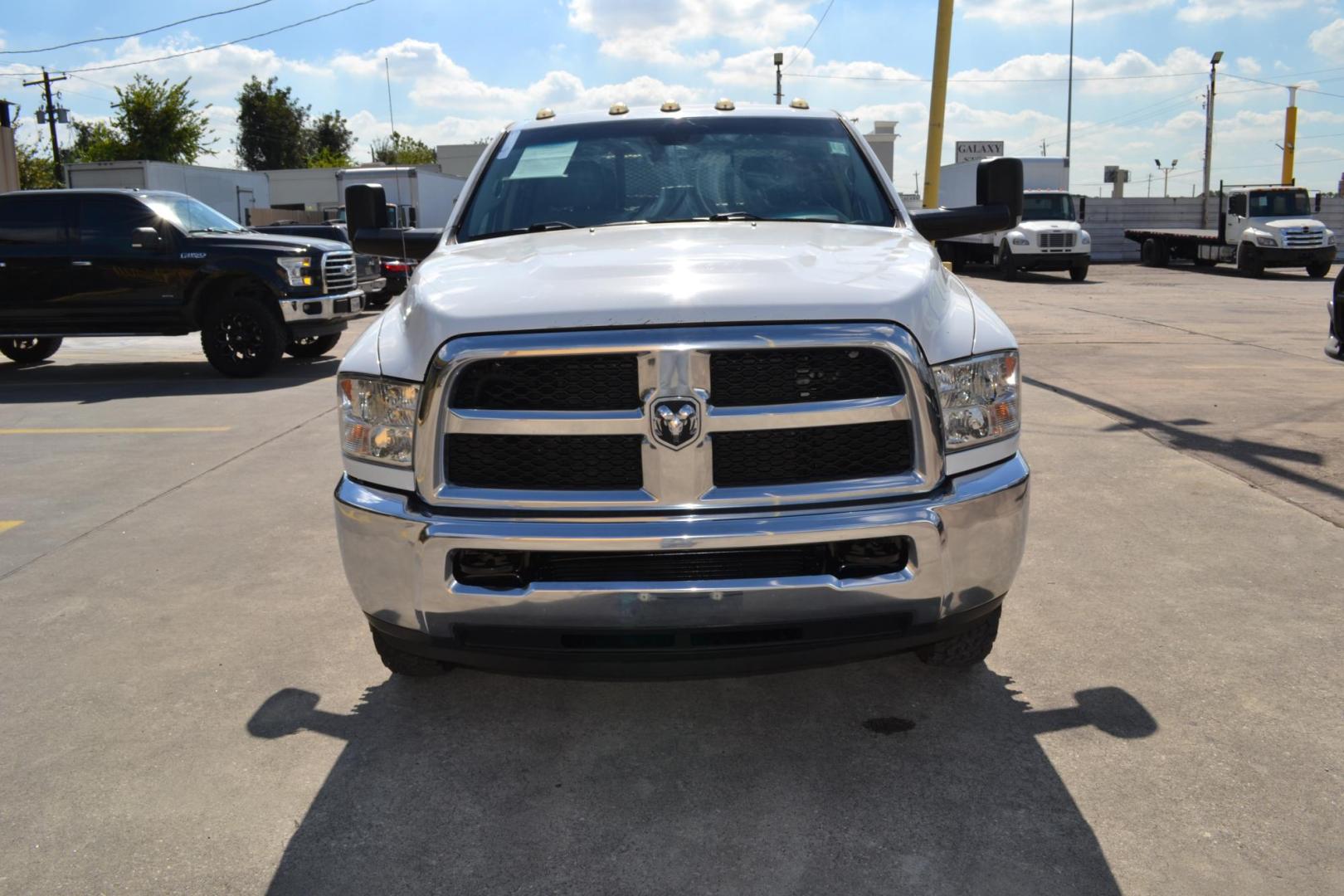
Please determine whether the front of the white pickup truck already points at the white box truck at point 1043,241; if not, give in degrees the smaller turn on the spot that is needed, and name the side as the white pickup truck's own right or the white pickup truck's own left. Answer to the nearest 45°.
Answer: approximately 180°

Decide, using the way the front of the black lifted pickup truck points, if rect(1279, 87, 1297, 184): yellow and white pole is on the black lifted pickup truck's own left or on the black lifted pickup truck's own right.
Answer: on the black lifted pickup truck's own left

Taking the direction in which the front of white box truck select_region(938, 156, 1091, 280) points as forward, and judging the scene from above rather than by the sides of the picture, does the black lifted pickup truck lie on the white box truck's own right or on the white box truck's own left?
on the white box truck's own right

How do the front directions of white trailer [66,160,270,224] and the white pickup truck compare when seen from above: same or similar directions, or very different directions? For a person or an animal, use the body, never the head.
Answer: very different directions

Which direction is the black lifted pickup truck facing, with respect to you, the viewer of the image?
facing the viewer and to the right of the viewer

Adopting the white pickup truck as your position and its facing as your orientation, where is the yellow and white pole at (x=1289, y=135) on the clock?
The yellow and white pole is roughly at 7 o'clock from the white pickup truck.

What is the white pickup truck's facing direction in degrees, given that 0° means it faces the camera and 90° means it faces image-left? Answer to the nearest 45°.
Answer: approximately 0°

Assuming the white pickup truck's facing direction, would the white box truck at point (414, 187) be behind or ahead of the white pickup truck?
behind

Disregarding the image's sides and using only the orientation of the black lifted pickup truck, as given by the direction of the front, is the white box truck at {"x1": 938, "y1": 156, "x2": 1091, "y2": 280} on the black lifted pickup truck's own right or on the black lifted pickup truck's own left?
on the black lifted pickup truck's own left

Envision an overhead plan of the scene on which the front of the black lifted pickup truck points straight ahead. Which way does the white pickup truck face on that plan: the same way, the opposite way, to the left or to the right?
to the right
